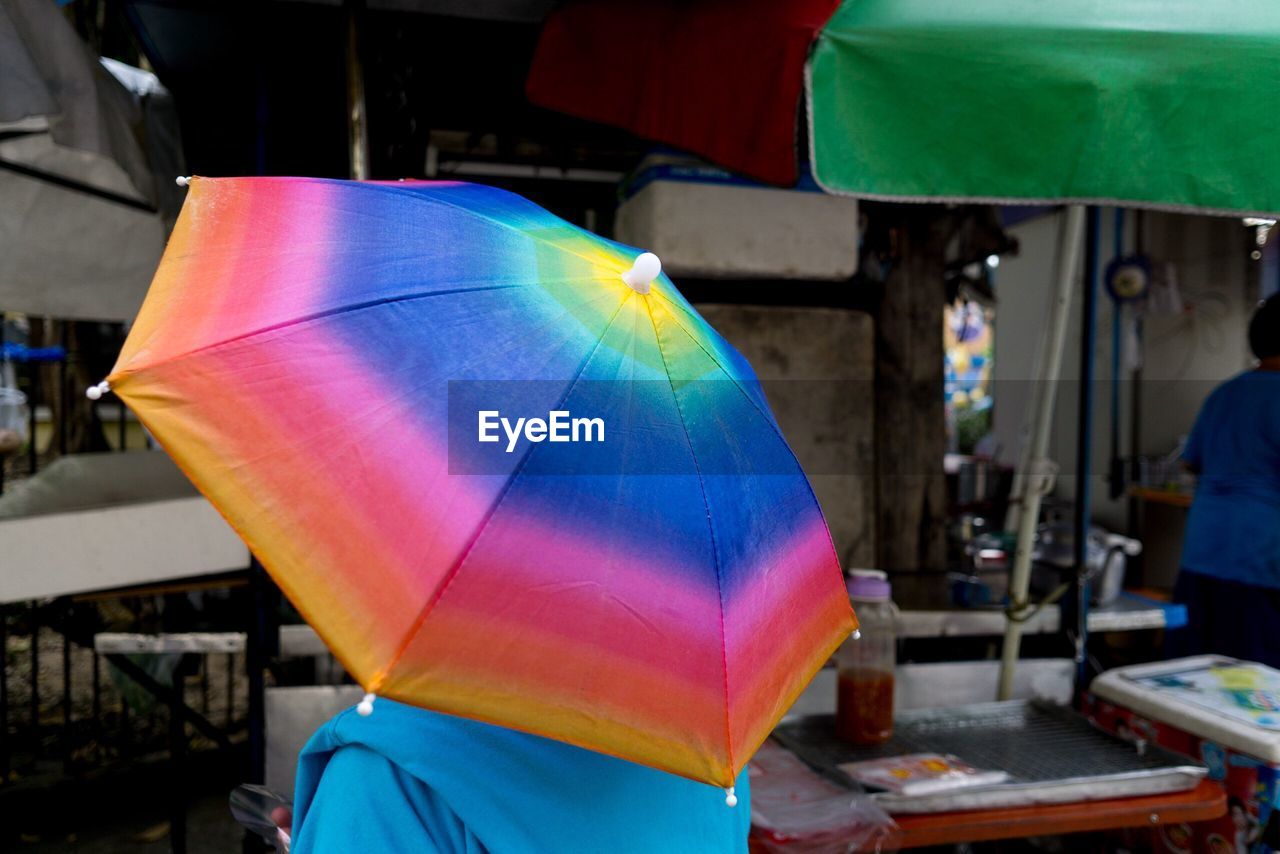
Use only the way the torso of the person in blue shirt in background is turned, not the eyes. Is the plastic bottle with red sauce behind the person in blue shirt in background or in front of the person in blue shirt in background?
behind

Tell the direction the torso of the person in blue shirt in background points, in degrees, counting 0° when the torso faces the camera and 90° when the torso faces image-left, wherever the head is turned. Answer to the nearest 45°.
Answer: approximately 180°

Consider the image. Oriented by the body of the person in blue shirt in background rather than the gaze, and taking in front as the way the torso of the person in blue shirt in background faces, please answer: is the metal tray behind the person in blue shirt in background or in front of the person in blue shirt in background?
behind

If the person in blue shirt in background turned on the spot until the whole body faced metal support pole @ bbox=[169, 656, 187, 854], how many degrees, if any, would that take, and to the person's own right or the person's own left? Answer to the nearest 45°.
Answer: approximately 135° to the person's own left

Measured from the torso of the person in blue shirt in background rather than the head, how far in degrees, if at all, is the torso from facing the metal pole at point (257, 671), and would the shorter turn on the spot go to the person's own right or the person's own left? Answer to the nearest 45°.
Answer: approximately 135° to the person's own left

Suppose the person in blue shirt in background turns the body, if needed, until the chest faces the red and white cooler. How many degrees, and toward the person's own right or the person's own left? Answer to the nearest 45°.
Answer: approximately 180°

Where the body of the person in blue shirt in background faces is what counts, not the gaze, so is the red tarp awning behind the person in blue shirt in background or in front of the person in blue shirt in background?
behind

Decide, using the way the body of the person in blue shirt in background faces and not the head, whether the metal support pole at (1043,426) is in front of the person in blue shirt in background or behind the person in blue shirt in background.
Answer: behind

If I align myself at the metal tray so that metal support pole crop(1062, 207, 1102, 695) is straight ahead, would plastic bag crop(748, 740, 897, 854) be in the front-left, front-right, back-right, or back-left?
back-left

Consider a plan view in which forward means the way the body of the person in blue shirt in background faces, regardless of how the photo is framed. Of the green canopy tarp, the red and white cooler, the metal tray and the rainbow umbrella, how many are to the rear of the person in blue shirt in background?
4

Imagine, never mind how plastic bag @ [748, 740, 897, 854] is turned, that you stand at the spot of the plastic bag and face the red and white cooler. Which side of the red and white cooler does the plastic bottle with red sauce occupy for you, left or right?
left

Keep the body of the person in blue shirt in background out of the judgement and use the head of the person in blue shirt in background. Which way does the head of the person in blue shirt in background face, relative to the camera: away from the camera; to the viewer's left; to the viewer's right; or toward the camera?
away from the camera

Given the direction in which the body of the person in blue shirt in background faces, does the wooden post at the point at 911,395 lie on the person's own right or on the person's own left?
on the person's own left
